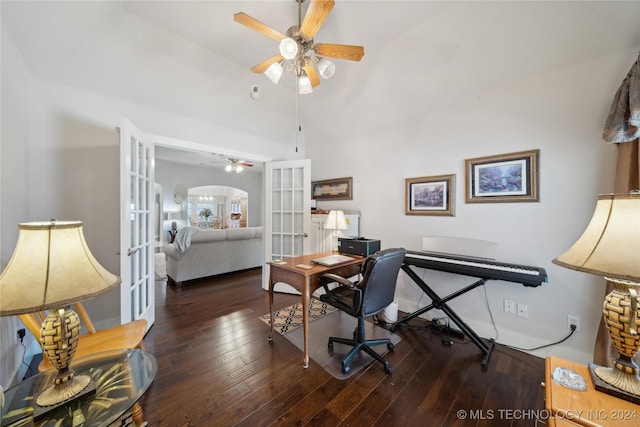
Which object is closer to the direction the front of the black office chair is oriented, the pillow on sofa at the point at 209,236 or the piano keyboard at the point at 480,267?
the pillow on sofa

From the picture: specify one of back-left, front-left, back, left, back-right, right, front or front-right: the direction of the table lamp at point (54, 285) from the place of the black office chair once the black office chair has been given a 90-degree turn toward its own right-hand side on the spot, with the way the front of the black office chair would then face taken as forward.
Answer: back

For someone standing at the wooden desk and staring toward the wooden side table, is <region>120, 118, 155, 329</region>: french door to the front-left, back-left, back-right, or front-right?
back-right

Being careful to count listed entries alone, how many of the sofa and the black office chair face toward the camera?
0

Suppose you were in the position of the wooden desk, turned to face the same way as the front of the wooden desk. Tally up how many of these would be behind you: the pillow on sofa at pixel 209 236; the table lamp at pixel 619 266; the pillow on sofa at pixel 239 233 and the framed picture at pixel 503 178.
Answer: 2

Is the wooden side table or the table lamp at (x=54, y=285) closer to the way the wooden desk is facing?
the wooden side table

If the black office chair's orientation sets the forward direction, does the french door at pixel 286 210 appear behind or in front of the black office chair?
in front

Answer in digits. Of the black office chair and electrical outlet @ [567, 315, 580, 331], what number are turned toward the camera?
1

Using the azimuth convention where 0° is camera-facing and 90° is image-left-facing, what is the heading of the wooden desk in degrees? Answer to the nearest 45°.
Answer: approximately 315°

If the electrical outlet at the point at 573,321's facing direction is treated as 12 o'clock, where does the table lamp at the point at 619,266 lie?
The table lamp is roughly at 12 o'clock from the electrical outlet.

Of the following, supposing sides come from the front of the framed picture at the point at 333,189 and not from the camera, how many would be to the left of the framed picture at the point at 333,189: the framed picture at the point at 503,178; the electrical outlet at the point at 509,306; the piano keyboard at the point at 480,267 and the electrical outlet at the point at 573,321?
4

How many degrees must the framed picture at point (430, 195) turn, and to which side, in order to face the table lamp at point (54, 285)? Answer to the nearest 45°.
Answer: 0° — it already faces it
